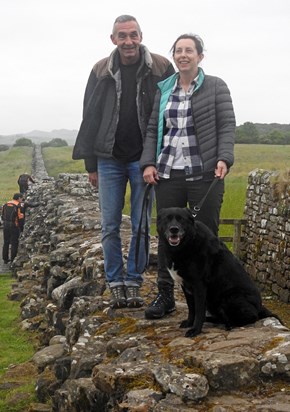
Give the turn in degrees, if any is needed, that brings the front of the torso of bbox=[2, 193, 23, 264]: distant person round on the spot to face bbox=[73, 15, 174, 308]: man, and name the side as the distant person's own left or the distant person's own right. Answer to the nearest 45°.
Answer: approximately 135° to the distant person's own right

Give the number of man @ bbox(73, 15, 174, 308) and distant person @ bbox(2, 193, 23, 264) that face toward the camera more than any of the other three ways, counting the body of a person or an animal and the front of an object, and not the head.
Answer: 1

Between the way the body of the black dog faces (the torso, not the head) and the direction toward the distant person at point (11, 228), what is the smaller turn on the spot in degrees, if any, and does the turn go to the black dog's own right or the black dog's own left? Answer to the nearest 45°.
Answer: approximately 90° to the black dog's own right

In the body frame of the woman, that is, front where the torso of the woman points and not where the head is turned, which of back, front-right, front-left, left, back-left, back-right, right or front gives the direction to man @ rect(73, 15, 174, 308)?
right

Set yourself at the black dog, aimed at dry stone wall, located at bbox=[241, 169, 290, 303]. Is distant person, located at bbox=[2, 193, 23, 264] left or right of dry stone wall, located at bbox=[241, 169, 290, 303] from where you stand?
left

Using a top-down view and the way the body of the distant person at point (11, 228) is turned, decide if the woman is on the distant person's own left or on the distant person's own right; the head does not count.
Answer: on the distant person's own right

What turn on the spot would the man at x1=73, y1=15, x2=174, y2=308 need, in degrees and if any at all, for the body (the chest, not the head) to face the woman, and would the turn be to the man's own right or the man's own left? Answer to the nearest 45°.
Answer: approximately 45° to the man's own left

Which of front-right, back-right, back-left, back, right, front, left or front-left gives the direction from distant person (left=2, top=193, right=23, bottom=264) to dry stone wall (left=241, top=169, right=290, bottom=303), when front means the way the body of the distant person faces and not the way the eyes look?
right

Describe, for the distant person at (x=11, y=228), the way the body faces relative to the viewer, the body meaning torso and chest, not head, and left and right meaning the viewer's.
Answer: facing away from the viewer and to the right of the viewer

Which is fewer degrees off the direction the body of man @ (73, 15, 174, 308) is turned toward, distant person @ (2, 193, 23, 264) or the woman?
the woman

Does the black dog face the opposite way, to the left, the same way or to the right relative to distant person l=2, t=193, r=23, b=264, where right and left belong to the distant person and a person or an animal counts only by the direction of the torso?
the opposite way
